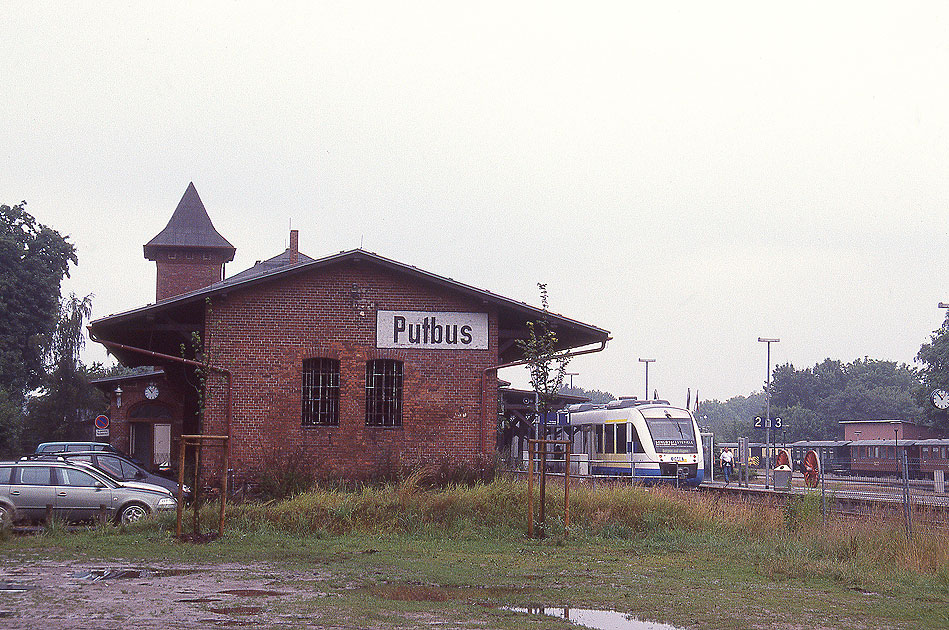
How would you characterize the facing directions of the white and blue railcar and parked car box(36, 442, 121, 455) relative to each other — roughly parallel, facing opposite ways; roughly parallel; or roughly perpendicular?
roughly perpendicular

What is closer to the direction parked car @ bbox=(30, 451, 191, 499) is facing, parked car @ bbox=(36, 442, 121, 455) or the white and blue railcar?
the white and blue railcar

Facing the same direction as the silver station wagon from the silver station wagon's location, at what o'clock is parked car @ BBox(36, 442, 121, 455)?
The parked car is roughly at 9 o'clock from the silver station wagon.

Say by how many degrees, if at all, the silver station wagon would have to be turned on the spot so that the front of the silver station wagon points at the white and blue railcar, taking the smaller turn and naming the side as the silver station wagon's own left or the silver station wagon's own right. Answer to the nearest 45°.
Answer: approximately 45° to the silver station wagon's own left

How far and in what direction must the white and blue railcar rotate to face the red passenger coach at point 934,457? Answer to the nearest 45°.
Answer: approximately 90° to its left

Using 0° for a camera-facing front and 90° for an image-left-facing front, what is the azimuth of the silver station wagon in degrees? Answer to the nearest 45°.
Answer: approximately 270°

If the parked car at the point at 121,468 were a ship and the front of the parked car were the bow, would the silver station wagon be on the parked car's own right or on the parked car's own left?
on the parked car's own right

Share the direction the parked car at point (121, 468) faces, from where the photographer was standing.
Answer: facing to the right of the viewer

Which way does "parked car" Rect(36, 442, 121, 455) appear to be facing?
to the viewer's right
